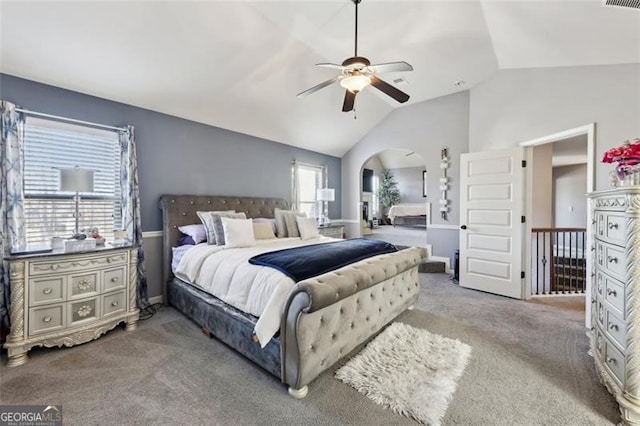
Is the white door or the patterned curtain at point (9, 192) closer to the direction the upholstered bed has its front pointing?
the white door

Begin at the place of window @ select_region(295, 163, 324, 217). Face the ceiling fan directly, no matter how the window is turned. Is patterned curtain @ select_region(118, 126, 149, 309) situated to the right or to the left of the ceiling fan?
right

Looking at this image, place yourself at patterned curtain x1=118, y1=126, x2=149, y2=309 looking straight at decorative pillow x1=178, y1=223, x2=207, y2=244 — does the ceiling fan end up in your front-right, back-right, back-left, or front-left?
front-right

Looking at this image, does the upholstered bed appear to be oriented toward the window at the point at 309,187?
no

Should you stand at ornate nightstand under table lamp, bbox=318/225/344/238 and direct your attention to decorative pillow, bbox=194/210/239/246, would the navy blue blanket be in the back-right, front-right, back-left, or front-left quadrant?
front-left

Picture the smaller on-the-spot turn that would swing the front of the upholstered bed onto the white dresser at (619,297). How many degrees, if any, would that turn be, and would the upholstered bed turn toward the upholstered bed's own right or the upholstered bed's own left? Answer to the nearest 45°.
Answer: approximately 45° to the upholstered bed's own left

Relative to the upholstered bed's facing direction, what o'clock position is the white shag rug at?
The white shag rug is roughly at 11 o'clock from the upholstered bed.

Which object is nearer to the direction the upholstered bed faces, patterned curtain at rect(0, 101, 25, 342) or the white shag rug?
the white shag rug

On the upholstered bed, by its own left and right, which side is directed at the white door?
left

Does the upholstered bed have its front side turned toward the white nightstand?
no

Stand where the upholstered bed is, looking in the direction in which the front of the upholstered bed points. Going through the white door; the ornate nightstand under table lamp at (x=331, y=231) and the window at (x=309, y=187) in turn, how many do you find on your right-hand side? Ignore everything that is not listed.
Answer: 0
